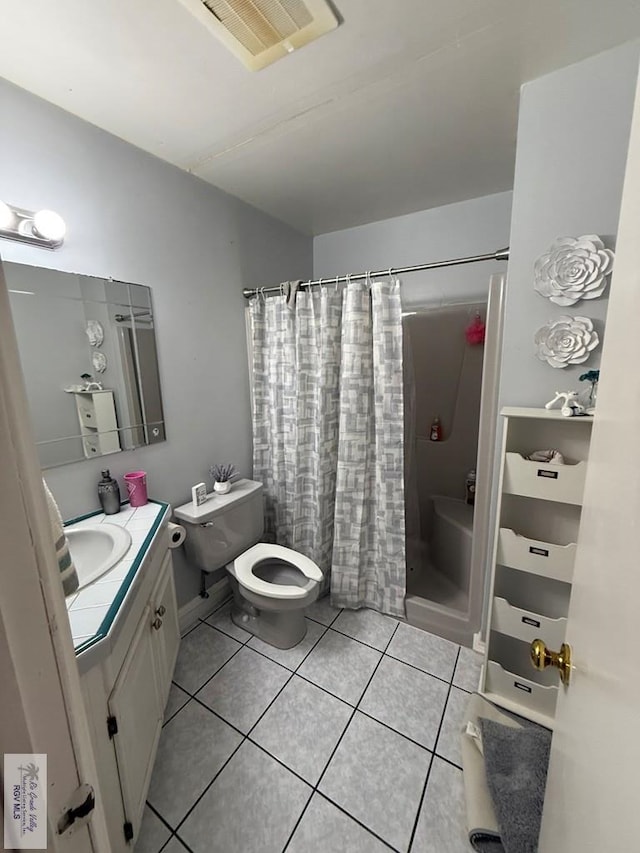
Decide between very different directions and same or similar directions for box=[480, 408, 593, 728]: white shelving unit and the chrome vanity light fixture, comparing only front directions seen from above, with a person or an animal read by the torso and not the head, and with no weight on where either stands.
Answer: very different directions

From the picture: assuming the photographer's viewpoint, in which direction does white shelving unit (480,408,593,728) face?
facing the viewer and to the left of the viewer

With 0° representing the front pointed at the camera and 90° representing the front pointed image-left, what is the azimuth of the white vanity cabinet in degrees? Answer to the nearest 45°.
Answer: approximately 270°

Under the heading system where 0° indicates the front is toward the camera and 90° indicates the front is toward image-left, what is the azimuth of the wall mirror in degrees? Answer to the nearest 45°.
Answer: approximately 315°

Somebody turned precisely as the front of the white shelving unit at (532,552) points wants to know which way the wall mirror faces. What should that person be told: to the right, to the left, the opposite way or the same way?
the opposite way

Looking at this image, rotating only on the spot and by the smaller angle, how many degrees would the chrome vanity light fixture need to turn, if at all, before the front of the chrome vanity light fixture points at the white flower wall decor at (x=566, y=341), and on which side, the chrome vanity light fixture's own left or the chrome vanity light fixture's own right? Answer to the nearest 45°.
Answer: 0° — it already faces it

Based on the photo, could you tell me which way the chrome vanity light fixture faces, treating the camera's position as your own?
facing the viewer and to the right of the viewer

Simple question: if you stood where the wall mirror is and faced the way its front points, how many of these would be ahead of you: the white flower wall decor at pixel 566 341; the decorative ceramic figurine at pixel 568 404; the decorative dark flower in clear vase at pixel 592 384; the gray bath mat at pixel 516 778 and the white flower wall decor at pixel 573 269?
5

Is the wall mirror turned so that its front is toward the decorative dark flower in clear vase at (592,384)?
yes

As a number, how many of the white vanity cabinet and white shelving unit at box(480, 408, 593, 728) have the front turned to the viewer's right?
1

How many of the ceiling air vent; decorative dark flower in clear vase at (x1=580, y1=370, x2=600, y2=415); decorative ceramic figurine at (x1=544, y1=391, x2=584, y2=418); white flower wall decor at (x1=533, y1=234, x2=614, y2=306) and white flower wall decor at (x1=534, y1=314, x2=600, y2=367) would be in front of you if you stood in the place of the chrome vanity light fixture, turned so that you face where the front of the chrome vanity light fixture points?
5

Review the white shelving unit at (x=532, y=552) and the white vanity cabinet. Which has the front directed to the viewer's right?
the white vanity cabinet
